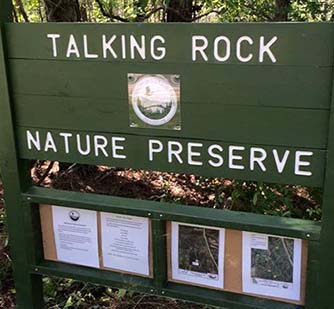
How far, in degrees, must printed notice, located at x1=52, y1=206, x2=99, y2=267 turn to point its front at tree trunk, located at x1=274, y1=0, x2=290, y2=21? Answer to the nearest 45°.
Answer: approximately 135° to its left

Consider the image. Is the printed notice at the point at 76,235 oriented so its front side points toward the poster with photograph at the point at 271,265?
no

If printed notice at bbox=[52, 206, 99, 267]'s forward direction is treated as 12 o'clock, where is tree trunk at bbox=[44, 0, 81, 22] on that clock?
The tree trunk is roughly at 6 o'clock from the printed notice.

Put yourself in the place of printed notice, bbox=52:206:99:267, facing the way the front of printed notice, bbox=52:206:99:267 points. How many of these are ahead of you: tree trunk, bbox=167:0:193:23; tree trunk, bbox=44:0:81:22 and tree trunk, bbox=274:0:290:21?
0

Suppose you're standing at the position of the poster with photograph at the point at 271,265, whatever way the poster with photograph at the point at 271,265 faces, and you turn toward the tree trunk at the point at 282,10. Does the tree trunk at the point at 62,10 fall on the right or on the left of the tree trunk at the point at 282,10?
left

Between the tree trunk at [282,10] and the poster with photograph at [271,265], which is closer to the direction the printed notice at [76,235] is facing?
the poster with photograph

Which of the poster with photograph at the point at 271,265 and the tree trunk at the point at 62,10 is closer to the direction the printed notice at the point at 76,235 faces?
the poster with photograph

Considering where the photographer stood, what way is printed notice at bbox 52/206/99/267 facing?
facing the viewer
